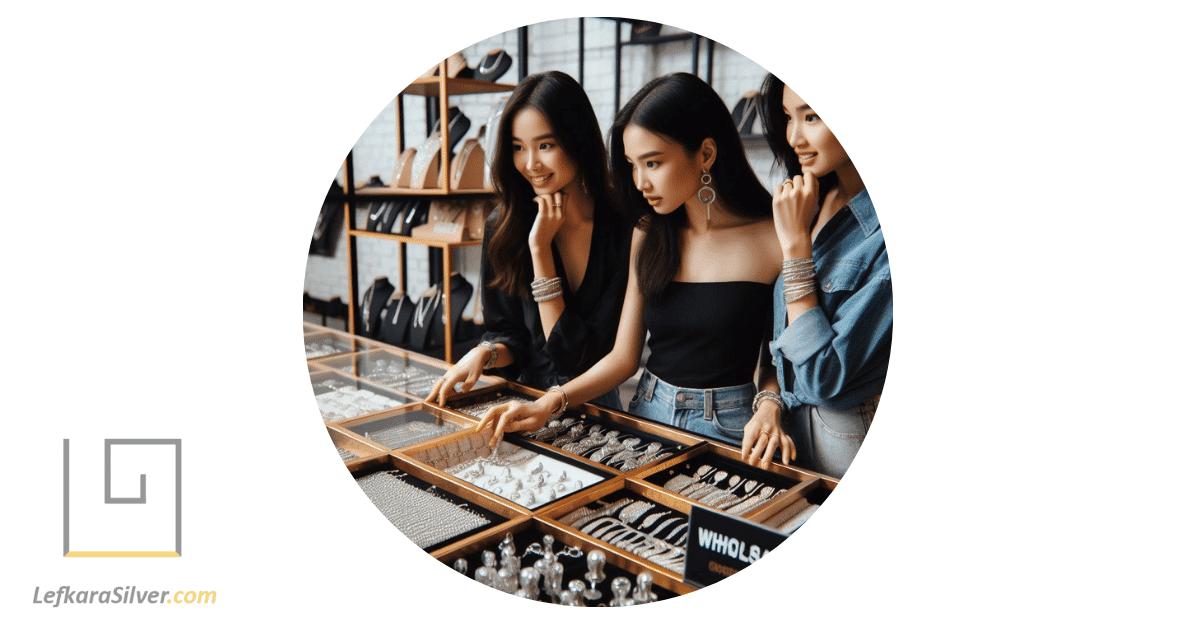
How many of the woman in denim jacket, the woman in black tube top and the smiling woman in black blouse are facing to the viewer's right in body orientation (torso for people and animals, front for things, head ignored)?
0

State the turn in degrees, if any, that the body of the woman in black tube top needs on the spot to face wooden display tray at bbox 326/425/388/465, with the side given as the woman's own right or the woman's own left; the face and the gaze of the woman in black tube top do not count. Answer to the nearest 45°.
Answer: approximately 45° to the woman's own right

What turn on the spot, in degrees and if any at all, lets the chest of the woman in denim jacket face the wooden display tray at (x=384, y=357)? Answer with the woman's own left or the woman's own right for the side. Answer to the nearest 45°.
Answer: approximately 45° to the woman's own right

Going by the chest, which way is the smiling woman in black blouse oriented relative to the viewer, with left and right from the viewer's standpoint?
facing the viewer and to the left of the viewer

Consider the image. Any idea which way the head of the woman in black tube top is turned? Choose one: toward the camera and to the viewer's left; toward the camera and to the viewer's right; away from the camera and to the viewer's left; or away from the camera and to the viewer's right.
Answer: toward the camera and to the viewer's left

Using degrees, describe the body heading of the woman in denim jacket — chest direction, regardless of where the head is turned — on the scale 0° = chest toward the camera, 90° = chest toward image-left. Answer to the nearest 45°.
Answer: approximately 45°

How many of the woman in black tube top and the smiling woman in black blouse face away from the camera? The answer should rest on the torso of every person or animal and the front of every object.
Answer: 0
